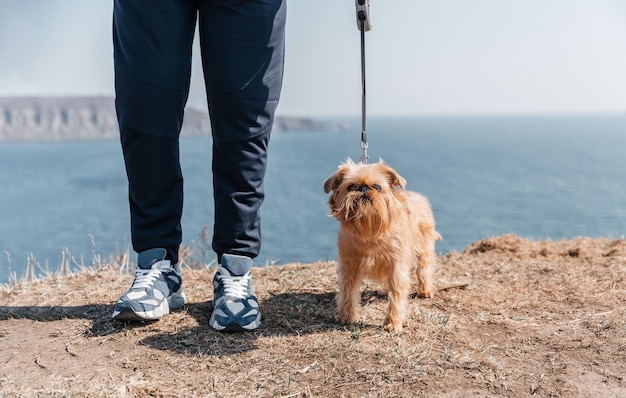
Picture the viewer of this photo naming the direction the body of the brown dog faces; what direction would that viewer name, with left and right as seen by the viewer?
facing the viewer and to the left of the viewer
